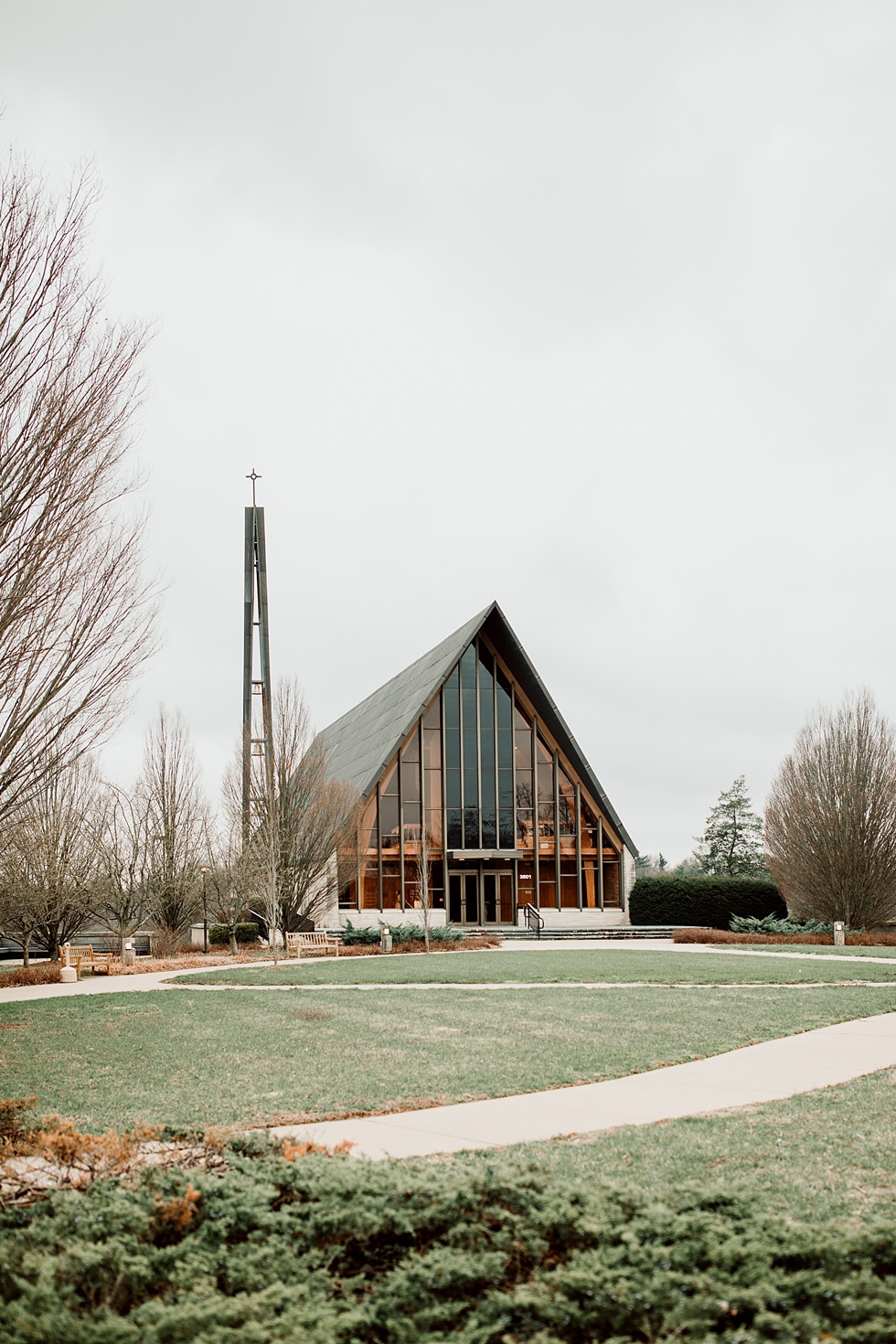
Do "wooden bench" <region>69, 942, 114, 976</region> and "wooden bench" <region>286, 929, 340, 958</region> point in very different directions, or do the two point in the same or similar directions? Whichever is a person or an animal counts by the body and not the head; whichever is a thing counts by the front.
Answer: same or similar directions

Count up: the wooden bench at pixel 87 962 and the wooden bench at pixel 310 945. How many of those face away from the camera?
0

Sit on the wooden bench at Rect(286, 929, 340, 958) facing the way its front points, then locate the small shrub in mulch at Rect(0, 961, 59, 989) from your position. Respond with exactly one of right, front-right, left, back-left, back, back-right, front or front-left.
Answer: right

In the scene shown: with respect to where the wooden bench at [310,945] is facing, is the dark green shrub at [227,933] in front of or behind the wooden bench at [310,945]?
behind

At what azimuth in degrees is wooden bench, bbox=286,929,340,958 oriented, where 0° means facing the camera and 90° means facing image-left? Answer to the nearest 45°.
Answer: approximately 315°

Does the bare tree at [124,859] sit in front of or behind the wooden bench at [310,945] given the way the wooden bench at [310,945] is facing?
behind

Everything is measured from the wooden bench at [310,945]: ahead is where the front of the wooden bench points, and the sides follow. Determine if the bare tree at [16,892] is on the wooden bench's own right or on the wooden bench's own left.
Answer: on the wooden bench's own right

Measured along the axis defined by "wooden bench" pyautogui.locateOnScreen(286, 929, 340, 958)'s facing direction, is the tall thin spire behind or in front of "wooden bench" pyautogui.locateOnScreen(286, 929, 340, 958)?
behind

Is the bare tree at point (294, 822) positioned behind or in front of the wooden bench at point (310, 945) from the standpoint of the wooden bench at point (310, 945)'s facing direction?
behind

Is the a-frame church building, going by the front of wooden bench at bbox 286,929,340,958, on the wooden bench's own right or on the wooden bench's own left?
on the wooden bench's own left

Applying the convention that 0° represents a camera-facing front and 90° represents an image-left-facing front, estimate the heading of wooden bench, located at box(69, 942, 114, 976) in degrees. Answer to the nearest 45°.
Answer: approximately 315°

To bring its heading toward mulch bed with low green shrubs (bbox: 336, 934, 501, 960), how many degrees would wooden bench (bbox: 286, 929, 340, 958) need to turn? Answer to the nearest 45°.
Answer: approximately 90° to its left

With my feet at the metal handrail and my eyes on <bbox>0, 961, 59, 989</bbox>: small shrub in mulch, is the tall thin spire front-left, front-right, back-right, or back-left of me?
front-right

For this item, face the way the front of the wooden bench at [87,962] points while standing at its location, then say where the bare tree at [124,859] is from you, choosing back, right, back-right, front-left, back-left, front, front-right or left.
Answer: back-left
